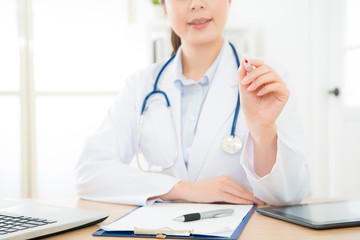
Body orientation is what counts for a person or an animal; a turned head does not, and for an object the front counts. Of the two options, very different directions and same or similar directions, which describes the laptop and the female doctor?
very different directions

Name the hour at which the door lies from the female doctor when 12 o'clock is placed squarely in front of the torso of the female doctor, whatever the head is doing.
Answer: The door is roughly at 7 o'clock from the female doctor.

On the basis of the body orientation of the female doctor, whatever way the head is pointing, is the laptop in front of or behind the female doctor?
in front

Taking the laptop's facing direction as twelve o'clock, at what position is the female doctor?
The female doctor is roughly at 12 o'clock from the laptop.

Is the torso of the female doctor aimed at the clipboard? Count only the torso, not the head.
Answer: yes

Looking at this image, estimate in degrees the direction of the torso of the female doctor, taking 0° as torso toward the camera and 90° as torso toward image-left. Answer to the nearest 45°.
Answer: approximately 0°

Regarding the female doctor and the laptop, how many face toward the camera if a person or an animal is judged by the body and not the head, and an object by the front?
1

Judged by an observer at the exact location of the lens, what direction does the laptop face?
facing away from the viewer and to the right of the viewer
